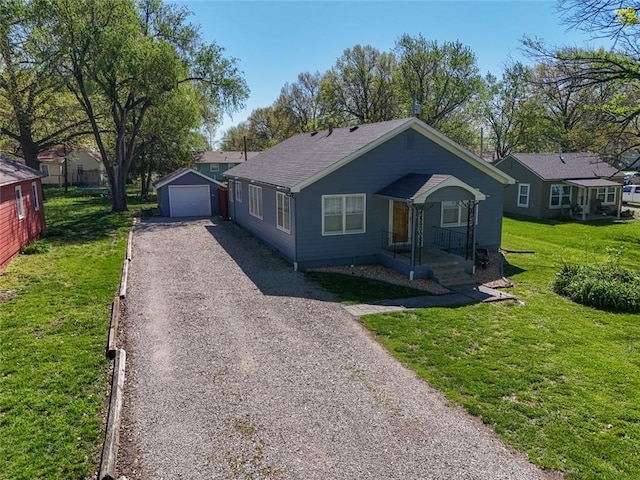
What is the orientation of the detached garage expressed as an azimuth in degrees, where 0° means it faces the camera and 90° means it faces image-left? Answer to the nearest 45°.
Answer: approximately 0°

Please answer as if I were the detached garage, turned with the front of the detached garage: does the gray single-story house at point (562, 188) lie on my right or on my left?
on my left

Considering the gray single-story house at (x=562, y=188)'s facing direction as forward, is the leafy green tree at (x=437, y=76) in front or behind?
behind

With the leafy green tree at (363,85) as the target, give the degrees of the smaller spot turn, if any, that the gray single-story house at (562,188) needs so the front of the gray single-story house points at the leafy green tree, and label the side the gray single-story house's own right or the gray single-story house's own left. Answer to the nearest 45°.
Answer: approximately 180°

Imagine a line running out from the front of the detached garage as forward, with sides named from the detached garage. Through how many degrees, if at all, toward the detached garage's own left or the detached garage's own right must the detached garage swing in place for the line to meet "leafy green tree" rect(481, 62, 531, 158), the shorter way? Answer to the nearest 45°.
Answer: approximately 90° to the detached garage's own left

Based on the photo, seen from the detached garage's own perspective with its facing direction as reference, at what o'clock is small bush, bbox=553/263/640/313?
The small bush is roughly at 11 o'clock from the detached garage.

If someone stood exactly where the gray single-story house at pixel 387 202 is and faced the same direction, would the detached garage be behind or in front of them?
behind

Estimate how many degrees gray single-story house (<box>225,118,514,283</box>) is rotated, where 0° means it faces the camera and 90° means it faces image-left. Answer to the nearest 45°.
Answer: approximately 315°
